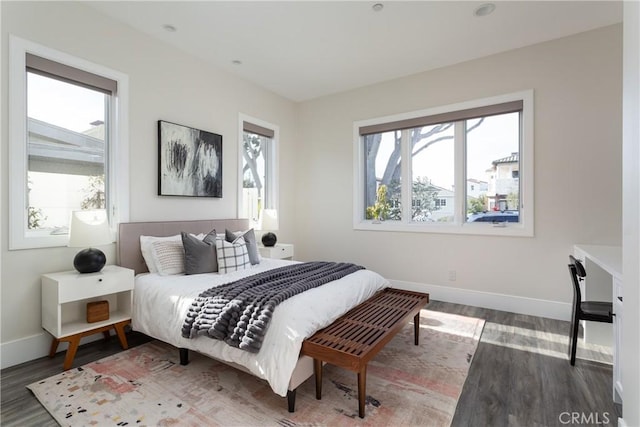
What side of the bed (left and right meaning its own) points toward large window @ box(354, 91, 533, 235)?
left

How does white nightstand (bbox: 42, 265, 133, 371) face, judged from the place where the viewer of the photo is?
facing the viewer and to the right of the viewer

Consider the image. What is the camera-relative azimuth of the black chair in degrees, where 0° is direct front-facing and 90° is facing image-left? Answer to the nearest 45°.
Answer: approximately 270°

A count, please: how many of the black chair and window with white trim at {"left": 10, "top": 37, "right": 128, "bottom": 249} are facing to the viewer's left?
0

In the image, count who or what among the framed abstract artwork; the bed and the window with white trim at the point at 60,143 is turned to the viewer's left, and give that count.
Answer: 0

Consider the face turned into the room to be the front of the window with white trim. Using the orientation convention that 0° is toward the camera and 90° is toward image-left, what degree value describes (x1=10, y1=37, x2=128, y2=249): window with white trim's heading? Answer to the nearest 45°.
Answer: approximately 315°

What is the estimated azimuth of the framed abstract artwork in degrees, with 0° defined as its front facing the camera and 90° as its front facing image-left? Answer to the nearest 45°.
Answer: approximately 315°

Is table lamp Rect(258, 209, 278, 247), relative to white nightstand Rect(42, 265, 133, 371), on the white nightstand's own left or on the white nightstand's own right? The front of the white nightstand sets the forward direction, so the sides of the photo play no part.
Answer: on the white nightstand's own left
